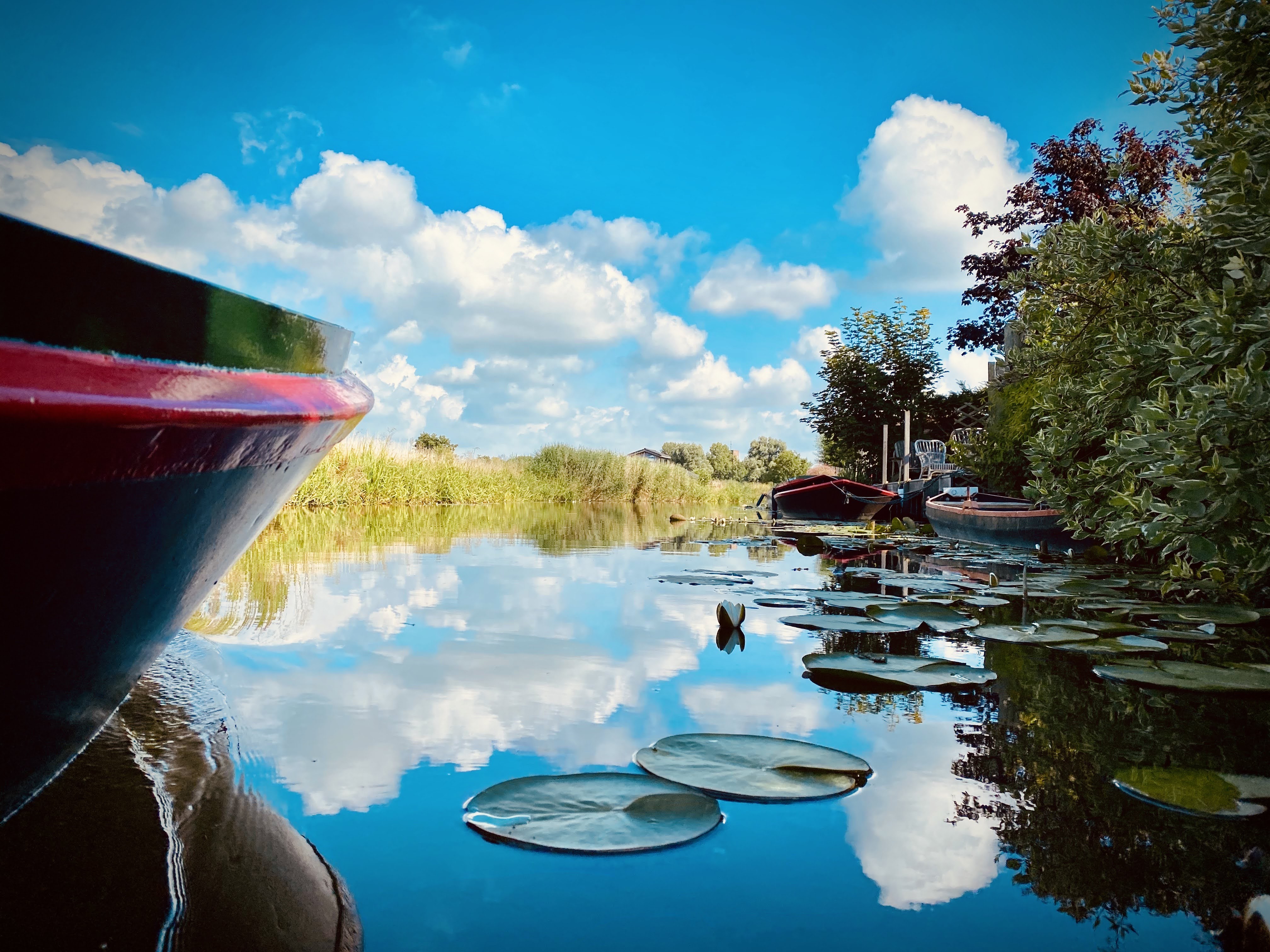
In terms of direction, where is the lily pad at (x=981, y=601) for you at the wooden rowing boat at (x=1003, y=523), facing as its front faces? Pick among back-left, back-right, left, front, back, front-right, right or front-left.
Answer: left

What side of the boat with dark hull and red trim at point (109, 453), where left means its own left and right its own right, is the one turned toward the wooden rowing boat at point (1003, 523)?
front

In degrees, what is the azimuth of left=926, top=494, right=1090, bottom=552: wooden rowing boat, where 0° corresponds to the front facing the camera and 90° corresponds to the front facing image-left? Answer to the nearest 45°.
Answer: approximately 90°

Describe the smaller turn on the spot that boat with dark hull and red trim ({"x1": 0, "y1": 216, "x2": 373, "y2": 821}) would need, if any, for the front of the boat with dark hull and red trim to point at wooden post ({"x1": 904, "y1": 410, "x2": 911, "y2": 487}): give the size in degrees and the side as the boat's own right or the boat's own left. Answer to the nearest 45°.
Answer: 0° — it already faces it

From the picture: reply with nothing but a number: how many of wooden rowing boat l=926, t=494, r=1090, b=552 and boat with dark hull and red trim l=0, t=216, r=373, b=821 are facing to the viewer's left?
1

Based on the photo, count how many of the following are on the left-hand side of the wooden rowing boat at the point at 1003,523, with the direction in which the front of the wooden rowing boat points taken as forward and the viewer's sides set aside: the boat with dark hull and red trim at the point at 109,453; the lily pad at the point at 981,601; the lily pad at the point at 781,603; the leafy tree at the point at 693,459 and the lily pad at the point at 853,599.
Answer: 4

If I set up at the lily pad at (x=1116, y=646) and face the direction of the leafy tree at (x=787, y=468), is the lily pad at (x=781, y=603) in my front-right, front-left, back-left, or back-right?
front-left

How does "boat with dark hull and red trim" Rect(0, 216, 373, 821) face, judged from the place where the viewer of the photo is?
facing away from the viewer and to the right of the viewer

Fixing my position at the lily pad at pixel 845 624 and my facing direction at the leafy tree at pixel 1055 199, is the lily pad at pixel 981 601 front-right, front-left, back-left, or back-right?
front-right

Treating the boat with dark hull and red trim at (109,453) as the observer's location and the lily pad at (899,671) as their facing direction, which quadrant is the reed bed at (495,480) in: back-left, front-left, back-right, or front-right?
front-left

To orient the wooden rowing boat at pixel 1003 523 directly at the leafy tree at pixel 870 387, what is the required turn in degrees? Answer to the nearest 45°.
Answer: approximately 90° to its right

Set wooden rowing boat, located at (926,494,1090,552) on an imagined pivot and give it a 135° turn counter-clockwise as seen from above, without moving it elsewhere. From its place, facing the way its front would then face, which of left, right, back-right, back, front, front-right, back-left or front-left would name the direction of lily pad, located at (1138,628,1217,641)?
front-right

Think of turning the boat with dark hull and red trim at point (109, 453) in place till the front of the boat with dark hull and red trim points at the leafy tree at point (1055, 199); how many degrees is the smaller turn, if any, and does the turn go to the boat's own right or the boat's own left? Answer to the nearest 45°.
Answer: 0° — it already faces it

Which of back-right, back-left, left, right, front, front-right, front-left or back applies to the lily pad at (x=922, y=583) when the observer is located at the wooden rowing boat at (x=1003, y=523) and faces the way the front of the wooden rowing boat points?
left

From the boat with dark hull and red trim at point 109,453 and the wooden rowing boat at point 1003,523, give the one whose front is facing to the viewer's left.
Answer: the wooden rowing boat
